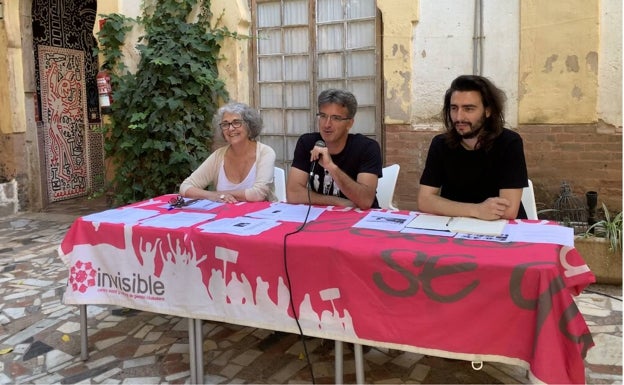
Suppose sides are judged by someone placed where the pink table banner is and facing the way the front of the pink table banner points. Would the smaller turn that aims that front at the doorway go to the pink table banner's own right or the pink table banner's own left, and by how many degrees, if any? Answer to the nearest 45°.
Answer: approximately 90° to the pink table banner's own right

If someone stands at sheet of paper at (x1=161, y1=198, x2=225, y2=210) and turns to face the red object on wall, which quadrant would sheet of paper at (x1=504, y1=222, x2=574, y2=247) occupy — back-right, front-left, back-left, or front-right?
back-right

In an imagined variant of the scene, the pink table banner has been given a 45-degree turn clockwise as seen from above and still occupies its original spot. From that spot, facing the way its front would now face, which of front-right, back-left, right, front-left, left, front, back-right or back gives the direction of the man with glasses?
right

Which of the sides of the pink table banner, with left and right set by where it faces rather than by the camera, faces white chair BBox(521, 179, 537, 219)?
back

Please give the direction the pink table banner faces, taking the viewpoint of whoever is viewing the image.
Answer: facing the viewer and to the left of the viewer

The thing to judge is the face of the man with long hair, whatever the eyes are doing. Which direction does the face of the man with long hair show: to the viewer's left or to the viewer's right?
to the viewer's left

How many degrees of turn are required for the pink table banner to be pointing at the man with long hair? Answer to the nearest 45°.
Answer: approximately 180°

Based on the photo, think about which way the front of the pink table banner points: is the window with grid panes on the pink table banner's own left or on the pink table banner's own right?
on the pink table banner's own right
